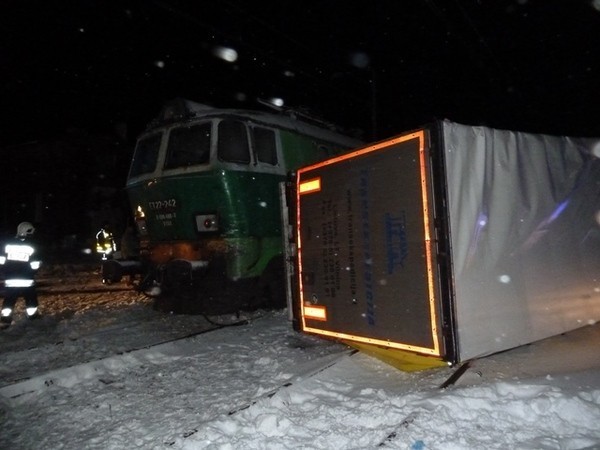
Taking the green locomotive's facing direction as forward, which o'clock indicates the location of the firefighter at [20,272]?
The firefighter is roughly at 2 o'clock from the green locomotive.

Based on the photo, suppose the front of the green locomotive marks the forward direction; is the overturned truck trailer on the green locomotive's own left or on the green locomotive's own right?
on the green locomotive's own left

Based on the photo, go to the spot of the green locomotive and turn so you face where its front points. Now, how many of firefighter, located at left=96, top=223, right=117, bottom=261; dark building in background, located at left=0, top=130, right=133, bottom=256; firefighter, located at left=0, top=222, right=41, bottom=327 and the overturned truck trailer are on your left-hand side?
1

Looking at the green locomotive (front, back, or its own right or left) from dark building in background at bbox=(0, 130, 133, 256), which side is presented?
right
